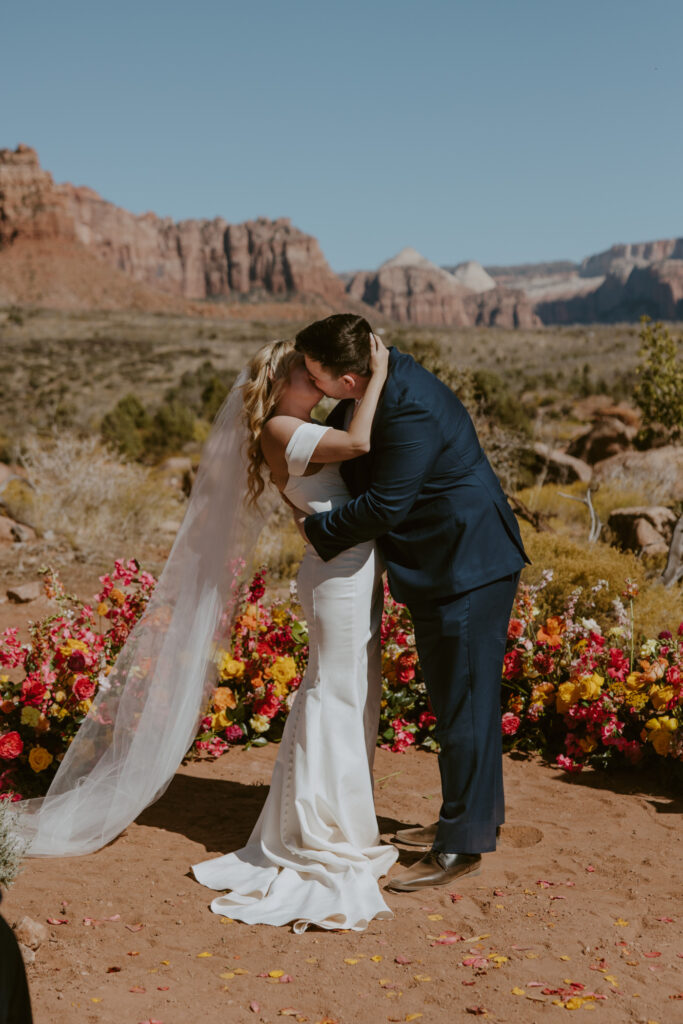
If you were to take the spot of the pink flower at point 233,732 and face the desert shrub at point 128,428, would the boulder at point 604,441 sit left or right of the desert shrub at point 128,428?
right

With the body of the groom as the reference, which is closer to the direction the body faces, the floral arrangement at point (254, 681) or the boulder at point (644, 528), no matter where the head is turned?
the floral arrangement

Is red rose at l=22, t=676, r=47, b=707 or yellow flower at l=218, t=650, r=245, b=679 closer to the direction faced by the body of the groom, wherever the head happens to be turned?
the red rose

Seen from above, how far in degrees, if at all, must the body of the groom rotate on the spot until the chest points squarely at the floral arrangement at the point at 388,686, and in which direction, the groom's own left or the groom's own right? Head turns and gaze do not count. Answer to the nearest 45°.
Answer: approximately 90° to the groom's own right

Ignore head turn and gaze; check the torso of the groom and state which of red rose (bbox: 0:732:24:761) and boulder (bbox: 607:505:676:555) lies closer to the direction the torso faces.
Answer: the red rose

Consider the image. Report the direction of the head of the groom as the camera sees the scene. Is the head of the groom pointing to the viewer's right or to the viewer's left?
to the viewer's left

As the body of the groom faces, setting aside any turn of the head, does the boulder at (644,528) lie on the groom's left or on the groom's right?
on the groom's right

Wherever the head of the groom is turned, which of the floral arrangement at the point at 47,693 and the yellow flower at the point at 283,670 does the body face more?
the floral arrangement

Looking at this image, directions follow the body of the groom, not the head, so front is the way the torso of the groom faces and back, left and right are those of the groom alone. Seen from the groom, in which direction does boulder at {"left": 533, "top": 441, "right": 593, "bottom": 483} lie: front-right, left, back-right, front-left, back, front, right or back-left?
right

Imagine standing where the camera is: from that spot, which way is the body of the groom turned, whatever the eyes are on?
to the viewer's left

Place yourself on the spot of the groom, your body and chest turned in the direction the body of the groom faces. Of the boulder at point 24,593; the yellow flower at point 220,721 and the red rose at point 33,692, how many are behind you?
0

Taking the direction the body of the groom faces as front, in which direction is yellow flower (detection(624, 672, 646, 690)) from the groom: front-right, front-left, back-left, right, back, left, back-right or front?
back-right

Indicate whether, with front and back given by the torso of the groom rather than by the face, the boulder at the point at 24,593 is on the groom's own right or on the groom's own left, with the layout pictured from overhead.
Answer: on the groom's own right

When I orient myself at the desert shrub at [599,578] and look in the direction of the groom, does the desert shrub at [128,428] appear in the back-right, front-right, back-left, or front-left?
back-right

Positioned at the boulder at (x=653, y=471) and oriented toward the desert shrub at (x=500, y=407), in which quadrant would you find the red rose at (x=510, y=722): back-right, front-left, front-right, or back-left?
back-left

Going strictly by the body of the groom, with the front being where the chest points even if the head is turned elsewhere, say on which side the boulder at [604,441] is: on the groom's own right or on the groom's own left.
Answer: on the groom's own right

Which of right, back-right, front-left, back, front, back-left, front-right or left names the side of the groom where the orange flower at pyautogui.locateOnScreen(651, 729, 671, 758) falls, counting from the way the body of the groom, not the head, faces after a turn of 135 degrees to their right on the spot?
front

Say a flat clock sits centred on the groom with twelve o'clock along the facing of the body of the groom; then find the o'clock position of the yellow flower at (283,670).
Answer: The yellow flower is roughly at 2 o'clock from the groom.
